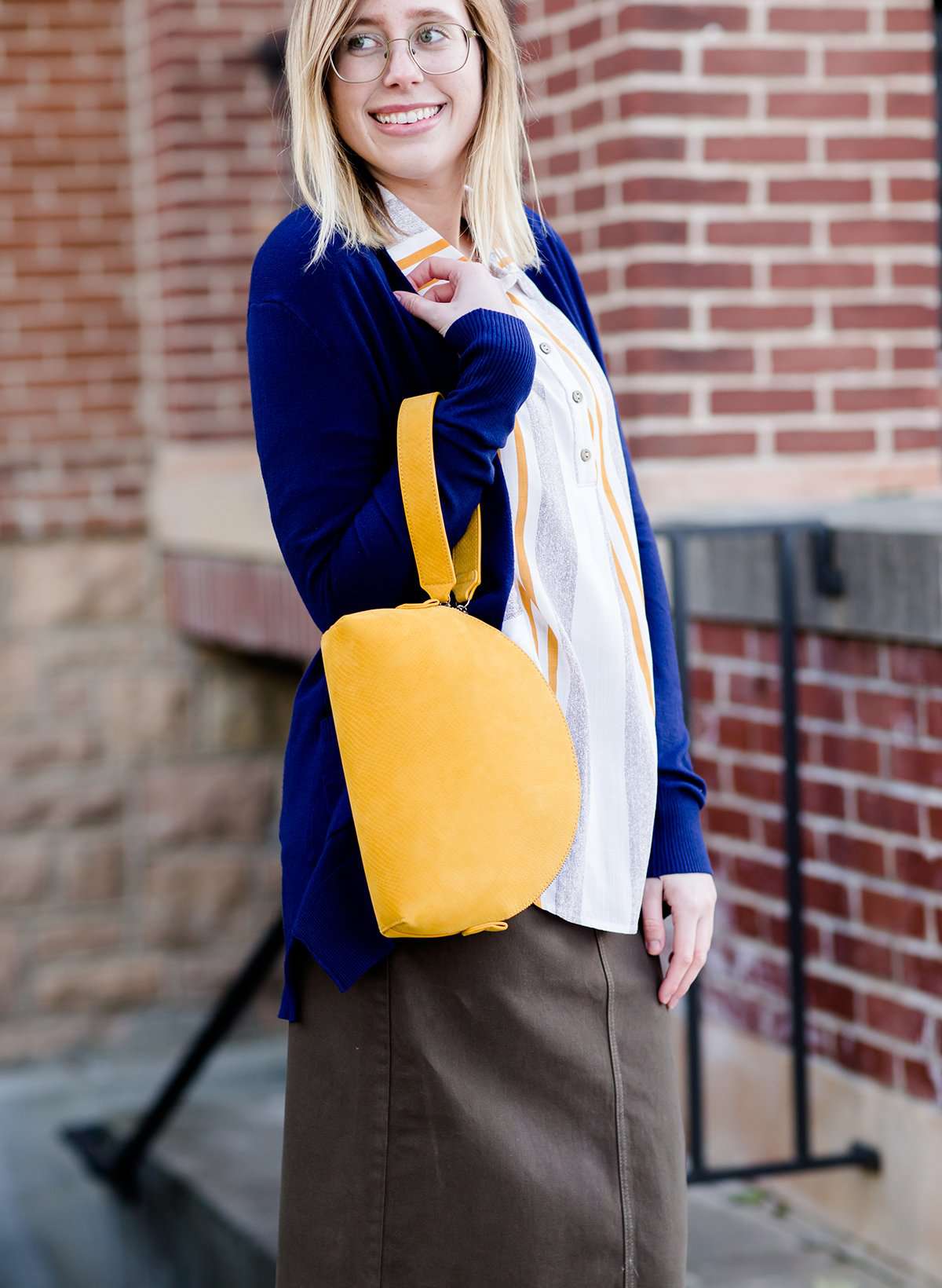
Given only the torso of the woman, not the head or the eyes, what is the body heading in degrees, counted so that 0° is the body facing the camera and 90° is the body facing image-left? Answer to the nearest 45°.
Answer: approximately 315°

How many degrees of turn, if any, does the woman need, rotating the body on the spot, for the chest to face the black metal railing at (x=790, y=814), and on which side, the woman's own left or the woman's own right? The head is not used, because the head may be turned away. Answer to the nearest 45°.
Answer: approximately 135° to the woman's own left
